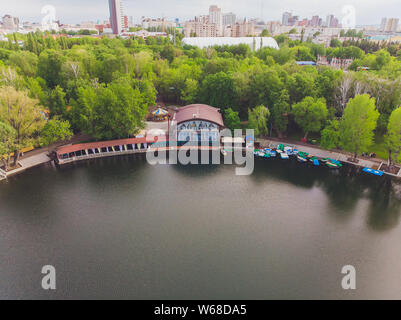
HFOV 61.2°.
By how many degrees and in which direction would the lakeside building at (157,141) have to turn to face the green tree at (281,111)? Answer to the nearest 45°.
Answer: approximately 90° to its left

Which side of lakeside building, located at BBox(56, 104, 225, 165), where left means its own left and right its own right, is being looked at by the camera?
front

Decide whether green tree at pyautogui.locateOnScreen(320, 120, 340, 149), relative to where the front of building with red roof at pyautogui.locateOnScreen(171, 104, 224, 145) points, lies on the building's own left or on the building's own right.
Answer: on the building's own left

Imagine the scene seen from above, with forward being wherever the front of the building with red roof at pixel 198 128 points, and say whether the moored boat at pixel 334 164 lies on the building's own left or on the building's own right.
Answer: on the building's own left

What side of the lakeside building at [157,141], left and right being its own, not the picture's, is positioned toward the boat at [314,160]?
left

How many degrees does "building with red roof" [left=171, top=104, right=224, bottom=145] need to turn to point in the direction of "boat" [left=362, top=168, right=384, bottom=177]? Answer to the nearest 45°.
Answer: approximately 45° to its left

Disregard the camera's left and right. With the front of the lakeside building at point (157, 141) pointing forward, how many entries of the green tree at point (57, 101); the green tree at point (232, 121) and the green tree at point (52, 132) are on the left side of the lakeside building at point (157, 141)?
1

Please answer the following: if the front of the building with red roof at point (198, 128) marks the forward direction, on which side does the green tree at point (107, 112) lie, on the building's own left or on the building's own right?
on the building's own right

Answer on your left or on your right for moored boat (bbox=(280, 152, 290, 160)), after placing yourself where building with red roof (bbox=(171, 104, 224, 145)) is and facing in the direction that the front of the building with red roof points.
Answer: on your left

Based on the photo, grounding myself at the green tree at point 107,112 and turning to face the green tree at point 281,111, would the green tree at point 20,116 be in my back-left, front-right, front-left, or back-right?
back-right

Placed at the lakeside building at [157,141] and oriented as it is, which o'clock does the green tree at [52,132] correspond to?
The green tree is roughly at 3 o'clock from the lakeside building.
